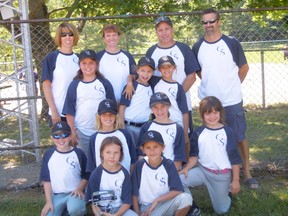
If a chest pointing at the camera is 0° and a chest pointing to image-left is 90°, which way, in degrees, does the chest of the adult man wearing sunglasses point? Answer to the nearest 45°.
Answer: approximately 0°

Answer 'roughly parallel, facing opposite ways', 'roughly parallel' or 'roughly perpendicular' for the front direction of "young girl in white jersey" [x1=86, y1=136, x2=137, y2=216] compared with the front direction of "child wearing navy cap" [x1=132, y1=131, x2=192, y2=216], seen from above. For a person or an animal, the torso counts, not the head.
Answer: roughly parallel

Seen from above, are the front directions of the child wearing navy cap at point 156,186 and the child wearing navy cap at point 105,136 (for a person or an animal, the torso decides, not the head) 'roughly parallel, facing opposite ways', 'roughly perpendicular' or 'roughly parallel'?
roughly parallel

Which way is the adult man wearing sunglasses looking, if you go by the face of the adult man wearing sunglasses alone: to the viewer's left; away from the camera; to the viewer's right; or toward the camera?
toward the camera

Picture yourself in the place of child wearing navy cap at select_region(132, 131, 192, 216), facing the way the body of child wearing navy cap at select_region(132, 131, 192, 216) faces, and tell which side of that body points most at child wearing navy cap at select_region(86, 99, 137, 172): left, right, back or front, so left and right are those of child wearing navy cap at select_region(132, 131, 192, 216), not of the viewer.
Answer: right

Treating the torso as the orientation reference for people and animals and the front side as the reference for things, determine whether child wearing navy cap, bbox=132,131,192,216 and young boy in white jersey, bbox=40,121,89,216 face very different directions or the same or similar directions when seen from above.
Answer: same or similar directions

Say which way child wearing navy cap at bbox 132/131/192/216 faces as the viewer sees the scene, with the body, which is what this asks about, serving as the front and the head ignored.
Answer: toward the camera

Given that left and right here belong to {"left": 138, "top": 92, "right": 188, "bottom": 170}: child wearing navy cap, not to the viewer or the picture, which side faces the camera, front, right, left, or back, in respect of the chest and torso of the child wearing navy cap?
front

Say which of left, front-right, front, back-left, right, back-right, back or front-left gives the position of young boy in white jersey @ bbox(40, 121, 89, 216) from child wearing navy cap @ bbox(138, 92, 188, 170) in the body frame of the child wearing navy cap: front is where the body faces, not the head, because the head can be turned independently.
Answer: right

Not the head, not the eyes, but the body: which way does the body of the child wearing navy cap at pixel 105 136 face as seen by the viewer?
toward the camera

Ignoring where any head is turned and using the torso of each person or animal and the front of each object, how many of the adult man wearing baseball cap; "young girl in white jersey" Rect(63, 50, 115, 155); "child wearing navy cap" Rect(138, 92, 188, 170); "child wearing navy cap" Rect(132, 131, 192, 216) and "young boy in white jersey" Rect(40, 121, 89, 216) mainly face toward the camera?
5
